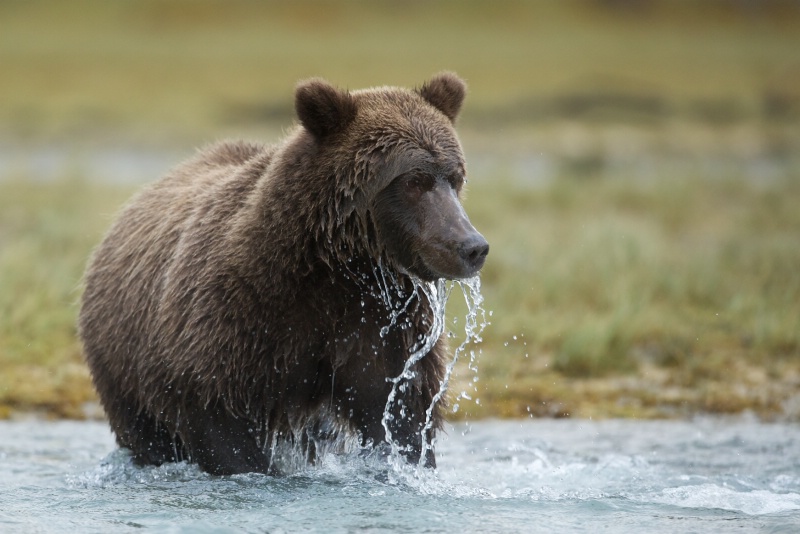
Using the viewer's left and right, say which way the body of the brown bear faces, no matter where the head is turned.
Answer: facing the viewer and to the right of the viewer
